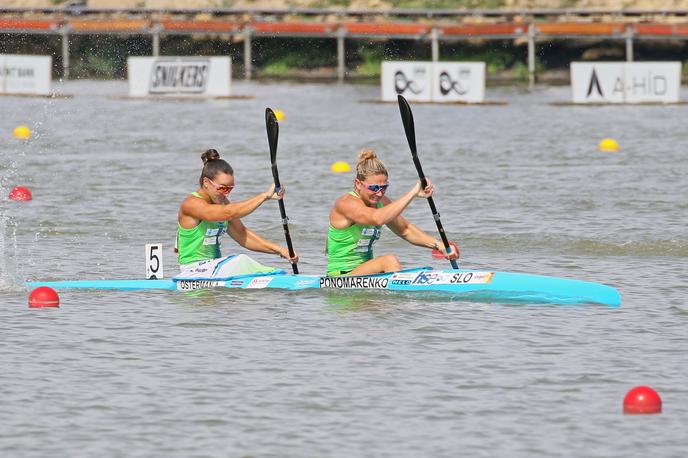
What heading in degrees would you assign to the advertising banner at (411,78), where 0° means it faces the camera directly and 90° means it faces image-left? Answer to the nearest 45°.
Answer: approximately 0°

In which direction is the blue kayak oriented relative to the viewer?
to the viewer's right

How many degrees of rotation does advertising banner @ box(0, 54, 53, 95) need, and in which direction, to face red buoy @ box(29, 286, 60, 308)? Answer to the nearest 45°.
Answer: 0° — it already faces it

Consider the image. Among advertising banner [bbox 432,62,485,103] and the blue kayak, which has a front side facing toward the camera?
the advertising banner

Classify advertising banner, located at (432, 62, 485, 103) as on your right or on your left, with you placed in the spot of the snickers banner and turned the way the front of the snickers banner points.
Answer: on your left

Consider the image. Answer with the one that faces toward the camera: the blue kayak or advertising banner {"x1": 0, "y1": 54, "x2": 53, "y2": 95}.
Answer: the advertising banner

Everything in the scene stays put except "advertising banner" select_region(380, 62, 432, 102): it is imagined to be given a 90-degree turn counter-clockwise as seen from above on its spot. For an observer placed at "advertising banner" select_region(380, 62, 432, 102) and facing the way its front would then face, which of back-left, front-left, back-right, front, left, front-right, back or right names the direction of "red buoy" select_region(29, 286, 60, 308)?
right

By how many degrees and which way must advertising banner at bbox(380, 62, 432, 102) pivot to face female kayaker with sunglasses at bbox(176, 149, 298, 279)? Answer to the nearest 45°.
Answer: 0° — it already faces them

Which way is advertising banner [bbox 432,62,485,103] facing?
toward the camera

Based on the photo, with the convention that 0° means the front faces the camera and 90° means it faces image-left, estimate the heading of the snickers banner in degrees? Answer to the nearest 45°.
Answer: approximately 0°

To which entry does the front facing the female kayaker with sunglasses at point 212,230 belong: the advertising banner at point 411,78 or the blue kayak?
the advertising banner

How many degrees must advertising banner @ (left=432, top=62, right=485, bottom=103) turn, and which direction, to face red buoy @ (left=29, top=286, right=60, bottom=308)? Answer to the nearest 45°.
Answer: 0° — it already faces it

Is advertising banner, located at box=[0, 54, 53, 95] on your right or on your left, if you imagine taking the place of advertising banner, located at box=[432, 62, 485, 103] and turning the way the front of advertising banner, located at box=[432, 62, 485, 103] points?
on your right

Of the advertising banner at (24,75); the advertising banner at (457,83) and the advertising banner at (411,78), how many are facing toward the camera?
3
